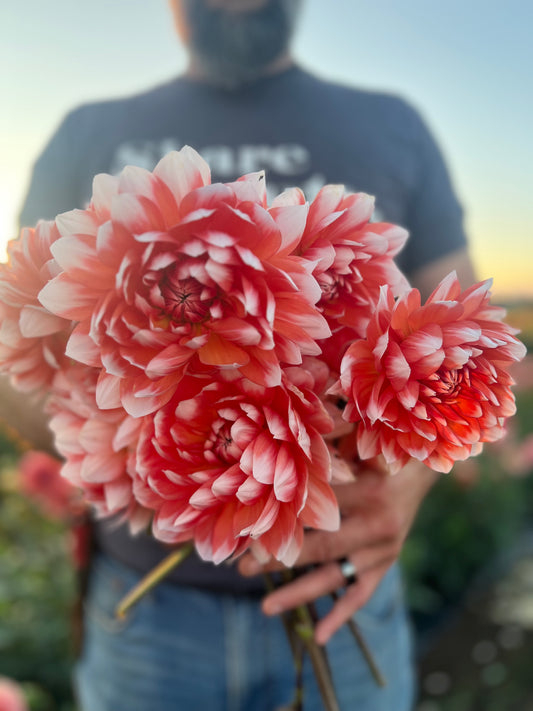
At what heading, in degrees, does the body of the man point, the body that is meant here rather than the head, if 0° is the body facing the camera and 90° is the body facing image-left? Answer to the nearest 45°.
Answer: approximately 0°
